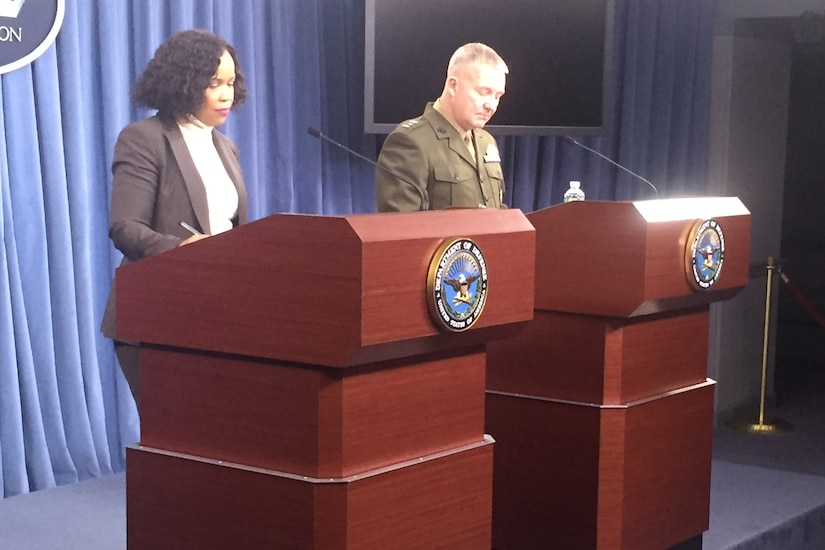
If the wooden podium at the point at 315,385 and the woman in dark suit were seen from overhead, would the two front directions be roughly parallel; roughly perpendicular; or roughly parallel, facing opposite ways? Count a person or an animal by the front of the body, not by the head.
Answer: roughly parallel

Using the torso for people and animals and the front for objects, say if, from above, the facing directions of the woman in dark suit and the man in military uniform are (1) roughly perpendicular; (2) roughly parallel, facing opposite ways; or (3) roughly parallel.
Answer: roughly parallel

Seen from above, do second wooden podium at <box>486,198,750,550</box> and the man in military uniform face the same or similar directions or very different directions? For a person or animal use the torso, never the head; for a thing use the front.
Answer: same or similar directions

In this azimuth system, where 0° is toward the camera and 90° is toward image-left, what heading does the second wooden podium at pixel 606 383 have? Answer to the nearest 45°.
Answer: approximately 315°

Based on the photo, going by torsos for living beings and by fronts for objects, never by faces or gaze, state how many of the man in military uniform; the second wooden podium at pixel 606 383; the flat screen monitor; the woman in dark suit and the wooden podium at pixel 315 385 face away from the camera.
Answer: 0

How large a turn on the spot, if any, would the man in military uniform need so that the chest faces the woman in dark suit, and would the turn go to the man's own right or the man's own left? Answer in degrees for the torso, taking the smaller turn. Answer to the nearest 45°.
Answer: approximately 90° to the man's own right

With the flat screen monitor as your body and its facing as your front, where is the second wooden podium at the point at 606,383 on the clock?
The second wooden podium is roughly at 12 o'clock from the flat screen monitor.

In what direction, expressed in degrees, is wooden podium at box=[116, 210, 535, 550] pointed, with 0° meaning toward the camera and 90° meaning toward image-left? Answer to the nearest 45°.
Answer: approximately 315°

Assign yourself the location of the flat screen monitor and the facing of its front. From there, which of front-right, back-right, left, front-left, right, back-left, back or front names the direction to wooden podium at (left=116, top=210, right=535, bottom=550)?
front

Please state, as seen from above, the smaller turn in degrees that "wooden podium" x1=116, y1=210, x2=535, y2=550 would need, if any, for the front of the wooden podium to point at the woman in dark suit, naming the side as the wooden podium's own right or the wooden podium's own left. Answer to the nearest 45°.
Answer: approximately 180°

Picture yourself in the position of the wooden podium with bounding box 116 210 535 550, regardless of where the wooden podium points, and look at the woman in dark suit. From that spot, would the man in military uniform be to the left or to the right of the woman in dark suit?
right

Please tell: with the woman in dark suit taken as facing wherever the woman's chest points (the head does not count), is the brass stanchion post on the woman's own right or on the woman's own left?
on the woman's own left

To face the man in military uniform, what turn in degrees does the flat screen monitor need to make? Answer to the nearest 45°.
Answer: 0° — it already faces them

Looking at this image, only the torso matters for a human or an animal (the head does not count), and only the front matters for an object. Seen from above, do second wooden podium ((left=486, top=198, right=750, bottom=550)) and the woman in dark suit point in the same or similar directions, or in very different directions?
same or similar directions

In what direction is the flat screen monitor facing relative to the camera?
toward the camera

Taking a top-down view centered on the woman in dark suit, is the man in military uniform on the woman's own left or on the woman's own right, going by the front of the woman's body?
on the woman's own left

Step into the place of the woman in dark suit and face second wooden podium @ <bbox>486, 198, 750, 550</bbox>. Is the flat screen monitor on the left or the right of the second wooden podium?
left

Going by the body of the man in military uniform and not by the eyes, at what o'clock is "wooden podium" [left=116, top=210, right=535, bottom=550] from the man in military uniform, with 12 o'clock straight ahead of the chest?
The wooden podium is roughly at 2 o'clock from the man in military uniform.

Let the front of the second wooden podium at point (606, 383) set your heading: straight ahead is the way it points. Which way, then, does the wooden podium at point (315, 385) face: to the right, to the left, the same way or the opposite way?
the same way
